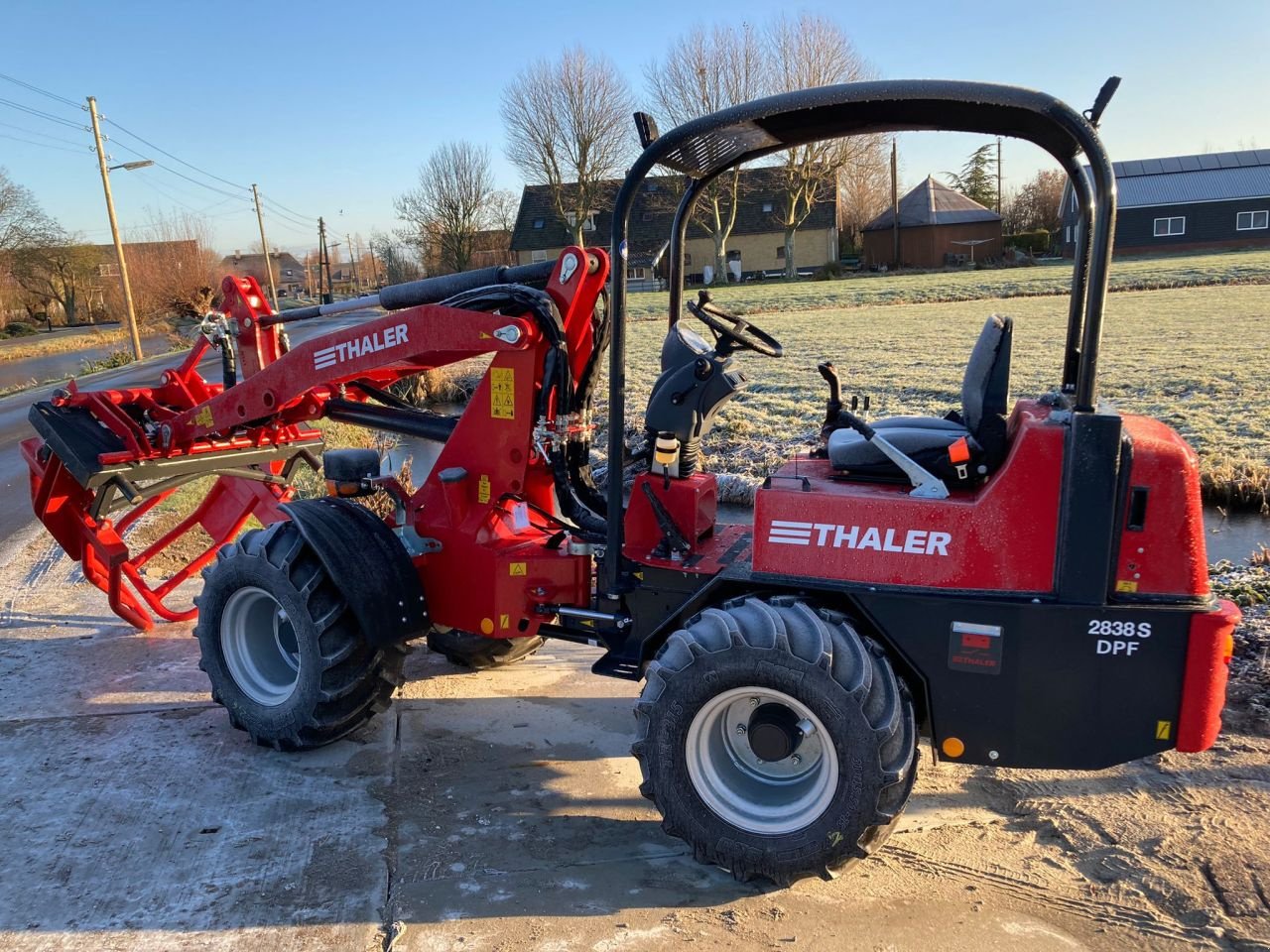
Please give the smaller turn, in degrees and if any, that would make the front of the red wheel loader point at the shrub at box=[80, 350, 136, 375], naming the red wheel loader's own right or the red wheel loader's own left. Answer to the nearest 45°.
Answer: approximately 45° to the red wheel loader's own right

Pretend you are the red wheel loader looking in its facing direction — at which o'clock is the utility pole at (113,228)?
The utility pole is roughly at 2 o'clock from the red wheel loader.

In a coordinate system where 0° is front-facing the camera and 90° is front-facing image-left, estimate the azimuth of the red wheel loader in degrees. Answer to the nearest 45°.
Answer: approximately 90°
